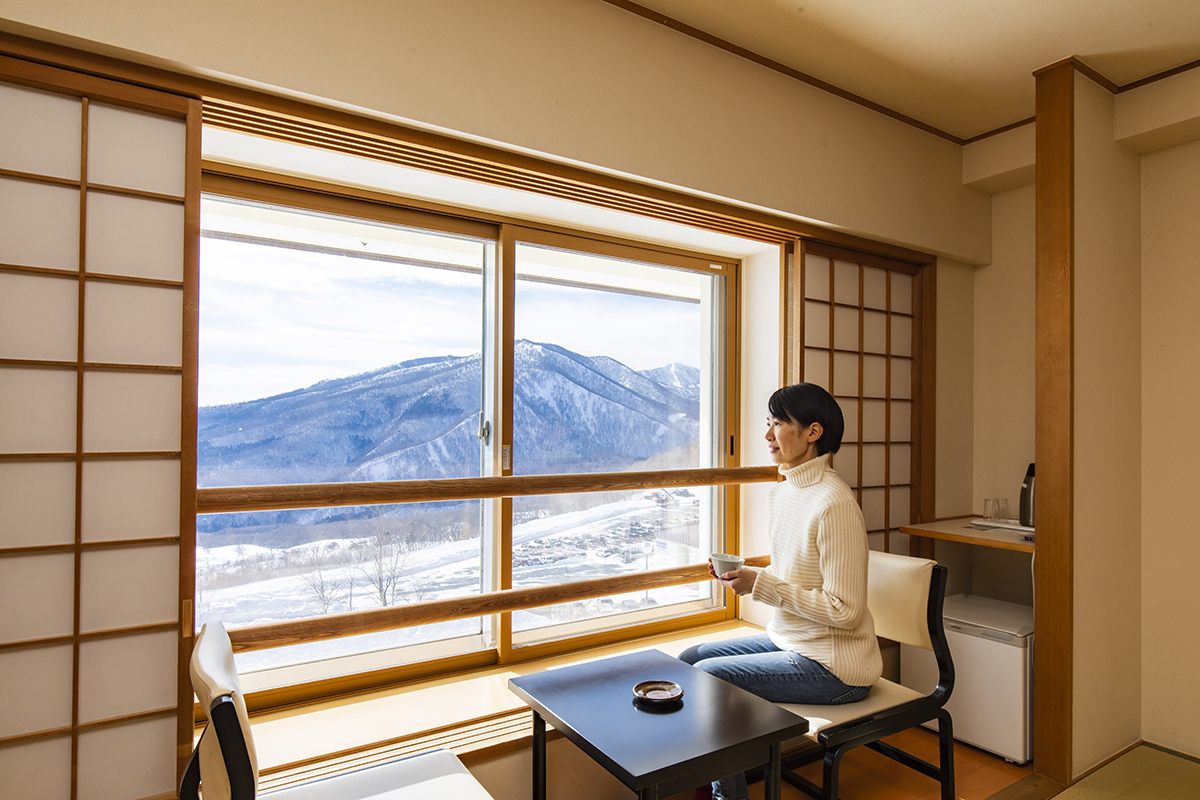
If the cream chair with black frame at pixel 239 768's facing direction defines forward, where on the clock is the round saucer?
The round saucer is roughly at 12 o'clock from the cream chair with black frame.

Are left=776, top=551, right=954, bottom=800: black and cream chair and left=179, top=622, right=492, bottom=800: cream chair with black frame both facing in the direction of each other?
yes

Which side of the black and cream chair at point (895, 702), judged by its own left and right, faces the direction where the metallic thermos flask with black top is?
back

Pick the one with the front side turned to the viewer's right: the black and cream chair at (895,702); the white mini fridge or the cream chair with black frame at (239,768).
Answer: the cream chair with black frame at (239,768)

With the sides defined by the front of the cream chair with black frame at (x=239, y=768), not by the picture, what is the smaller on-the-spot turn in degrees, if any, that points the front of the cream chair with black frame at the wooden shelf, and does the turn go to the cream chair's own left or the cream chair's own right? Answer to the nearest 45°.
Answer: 0° — it already faces it

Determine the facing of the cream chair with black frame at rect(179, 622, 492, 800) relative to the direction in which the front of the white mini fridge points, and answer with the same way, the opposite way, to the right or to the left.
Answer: the opposite way

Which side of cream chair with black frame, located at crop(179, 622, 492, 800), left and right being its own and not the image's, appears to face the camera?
right

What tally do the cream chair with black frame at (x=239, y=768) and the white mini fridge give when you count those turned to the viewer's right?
1

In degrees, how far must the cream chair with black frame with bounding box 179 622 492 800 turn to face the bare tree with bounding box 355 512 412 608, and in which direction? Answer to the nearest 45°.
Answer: approximately 90° to its left

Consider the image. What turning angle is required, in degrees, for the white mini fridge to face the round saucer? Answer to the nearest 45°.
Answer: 0° — it already faces it
